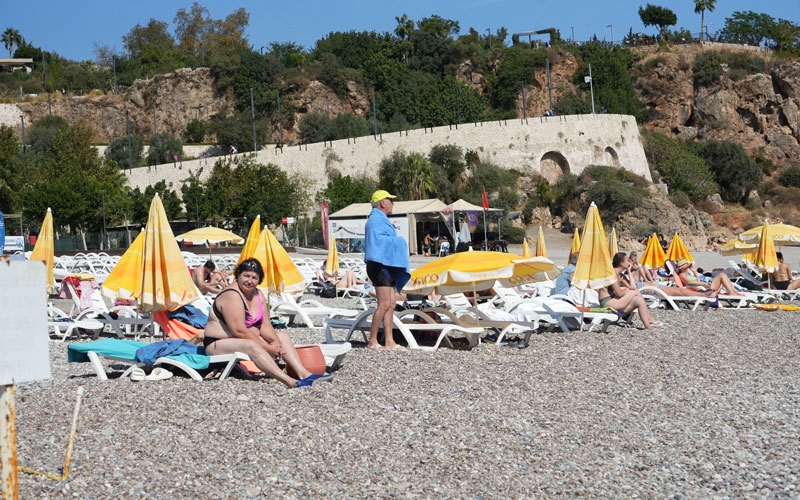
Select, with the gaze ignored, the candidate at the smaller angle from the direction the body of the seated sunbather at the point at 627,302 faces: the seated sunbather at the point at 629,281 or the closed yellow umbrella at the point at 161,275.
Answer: the seated sunbather

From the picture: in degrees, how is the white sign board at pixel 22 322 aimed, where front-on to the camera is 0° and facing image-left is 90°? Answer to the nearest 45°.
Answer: approximately 0°

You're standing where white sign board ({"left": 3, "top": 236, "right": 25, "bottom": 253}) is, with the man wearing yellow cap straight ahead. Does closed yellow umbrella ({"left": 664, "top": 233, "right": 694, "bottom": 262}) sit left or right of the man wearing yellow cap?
left

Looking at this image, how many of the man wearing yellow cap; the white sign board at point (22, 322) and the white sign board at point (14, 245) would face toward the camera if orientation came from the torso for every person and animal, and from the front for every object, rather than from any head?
2

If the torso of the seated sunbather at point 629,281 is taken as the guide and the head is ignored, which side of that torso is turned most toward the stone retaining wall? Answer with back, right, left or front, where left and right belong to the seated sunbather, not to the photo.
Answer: left

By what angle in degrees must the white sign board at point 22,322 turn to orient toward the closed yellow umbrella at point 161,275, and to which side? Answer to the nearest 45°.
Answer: approximately 180°

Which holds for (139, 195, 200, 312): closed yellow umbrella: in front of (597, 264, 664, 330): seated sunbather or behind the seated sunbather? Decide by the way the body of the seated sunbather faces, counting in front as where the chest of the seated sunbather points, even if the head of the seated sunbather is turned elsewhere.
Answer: behind

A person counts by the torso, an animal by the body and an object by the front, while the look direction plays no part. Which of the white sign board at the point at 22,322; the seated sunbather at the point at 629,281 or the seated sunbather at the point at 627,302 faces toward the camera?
the white sign board

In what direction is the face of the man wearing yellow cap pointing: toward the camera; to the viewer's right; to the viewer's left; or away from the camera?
to the viewer's right
